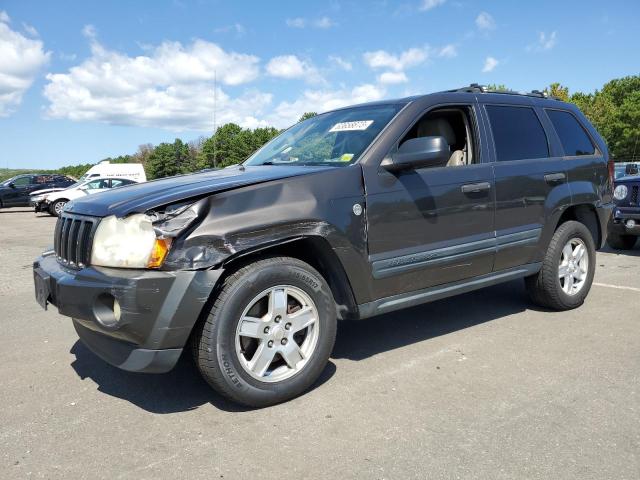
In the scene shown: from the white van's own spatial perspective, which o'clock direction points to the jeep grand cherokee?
The jeep grand cherokee is roughly at 9 o'clock from the white van.

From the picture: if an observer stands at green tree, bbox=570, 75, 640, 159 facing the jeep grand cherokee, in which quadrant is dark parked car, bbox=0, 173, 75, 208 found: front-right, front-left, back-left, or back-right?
front-right

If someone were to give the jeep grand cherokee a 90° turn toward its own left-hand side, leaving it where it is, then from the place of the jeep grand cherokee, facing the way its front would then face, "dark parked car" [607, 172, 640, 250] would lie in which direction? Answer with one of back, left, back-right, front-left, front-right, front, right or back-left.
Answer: left

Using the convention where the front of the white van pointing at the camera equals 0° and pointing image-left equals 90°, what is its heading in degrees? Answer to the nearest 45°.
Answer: approximately 90°

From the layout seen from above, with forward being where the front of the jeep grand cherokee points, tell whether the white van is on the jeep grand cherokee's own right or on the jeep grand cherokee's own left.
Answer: on the jeep grand cherokee's own right

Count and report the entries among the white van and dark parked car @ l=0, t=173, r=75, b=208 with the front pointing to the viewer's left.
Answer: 2

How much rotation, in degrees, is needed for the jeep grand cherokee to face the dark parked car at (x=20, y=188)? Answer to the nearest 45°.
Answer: approximately 90° to its right

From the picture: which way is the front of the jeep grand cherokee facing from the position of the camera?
facing the viewer and to the left of the viewer

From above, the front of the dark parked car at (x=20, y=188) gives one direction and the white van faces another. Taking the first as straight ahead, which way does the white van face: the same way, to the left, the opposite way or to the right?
the same way

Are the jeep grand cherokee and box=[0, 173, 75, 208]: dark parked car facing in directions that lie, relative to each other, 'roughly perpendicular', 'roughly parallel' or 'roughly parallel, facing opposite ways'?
roughly parallel

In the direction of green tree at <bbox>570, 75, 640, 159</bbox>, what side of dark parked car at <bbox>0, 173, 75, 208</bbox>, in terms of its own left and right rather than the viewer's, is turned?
back

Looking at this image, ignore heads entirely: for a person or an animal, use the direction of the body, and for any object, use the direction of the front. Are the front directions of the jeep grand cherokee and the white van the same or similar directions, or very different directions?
same or similar directions

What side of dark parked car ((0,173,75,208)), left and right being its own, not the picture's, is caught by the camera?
left

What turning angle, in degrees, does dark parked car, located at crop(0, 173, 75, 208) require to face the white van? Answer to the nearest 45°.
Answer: approximately 135° to its right
